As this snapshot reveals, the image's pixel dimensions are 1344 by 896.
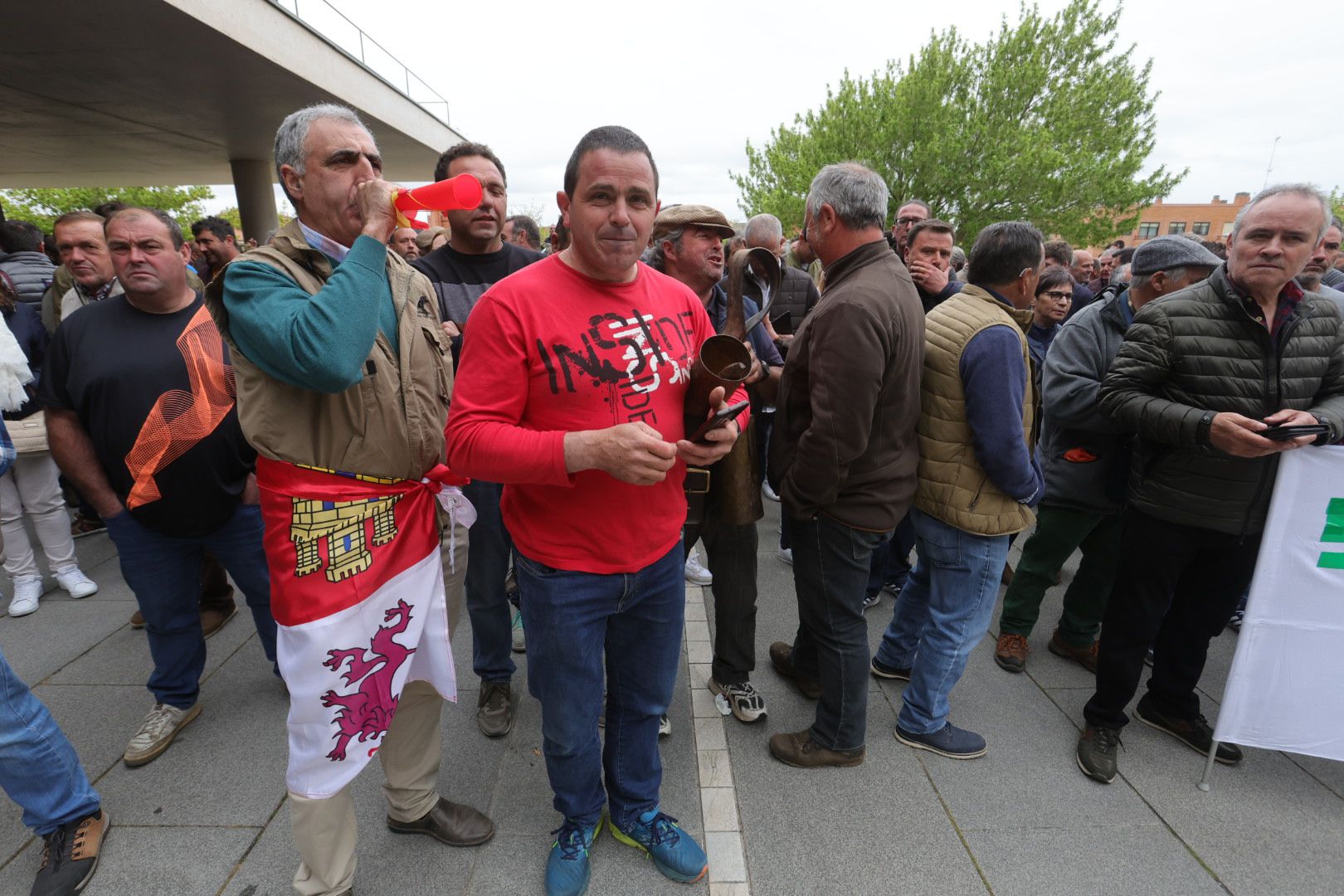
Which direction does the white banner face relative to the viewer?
toward the camera

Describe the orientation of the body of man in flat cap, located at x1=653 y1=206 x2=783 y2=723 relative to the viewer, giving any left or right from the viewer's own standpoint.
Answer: facing the viewer and to the right of the viewer

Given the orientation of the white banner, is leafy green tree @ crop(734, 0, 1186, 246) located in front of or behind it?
behind

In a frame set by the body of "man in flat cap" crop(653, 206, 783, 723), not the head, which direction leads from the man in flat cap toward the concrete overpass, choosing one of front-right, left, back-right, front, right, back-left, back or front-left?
back

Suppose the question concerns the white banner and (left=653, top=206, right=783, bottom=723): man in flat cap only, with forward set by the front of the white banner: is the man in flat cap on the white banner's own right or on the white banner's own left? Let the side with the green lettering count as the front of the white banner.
on the white banner's own right

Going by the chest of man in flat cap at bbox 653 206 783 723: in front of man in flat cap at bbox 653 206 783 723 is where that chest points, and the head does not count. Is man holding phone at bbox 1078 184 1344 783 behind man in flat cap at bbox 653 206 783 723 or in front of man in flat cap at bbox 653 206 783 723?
in front

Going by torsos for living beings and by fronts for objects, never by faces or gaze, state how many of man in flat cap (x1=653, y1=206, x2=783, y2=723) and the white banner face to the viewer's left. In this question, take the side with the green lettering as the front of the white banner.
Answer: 0

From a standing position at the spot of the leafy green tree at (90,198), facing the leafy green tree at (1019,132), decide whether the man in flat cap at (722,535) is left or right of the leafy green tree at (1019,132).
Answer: right

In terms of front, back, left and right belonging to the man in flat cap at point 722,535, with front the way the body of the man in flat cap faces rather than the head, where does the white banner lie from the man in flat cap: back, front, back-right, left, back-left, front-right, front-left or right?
front-left

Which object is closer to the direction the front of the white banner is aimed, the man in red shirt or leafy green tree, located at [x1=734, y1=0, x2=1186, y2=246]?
the man in red shirt

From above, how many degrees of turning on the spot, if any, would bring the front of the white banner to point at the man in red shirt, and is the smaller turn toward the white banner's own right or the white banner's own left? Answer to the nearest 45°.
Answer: approximately 45° to the white banner's own right

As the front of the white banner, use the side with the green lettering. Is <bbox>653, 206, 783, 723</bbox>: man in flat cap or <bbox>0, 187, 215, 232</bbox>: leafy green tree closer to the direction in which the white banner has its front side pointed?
the man in flat cap

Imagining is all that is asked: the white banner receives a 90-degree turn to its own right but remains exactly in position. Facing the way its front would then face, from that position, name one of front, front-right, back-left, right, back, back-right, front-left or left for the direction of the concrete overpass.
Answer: front

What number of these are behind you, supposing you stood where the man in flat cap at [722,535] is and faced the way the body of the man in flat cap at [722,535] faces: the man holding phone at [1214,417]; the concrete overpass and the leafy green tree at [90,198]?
2
